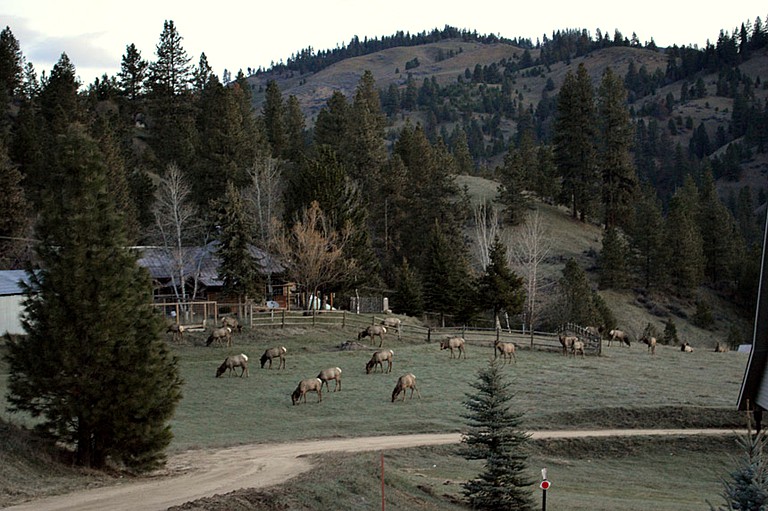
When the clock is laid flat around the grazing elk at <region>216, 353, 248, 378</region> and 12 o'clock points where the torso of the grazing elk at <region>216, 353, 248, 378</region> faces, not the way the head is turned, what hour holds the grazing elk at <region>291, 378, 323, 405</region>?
the grazing elk at <region>291, 378, 323, 405</region> is roughly at 8 o'clock from the grazing elk at <region>216, 353, 248, 378</region>.

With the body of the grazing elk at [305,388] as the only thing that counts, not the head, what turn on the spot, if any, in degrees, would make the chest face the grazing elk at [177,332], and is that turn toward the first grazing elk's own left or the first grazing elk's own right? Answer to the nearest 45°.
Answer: approximately 45° to the first grazing elk's own right

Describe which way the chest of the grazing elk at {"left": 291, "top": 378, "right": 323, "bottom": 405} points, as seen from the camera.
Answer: to the viewer's left

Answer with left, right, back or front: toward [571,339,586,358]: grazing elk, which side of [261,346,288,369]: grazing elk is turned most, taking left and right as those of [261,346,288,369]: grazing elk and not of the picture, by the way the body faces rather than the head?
back

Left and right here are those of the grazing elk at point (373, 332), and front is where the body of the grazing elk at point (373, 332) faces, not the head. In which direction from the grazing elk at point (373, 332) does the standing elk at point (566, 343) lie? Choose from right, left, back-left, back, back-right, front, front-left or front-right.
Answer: back

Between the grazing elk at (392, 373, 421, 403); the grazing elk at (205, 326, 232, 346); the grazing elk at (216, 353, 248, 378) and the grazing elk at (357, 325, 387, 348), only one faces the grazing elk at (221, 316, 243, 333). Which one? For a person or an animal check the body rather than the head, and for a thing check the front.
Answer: the grazing elk at (357, 325, 387, 348)

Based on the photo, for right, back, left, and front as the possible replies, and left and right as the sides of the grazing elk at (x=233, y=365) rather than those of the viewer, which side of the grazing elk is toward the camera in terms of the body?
left

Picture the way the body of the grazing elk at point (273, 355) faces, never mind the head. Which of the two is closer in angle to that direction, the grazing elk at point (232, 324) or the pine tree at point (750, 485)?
the grazing elk

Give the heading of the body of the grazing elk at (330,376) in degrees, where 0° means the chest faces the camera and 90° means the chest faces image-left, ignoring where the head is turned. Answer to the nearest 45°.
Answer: approximately 90°

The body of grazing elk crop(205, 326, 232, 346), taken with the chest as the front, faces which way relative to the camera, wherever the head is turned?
to the viewer's left

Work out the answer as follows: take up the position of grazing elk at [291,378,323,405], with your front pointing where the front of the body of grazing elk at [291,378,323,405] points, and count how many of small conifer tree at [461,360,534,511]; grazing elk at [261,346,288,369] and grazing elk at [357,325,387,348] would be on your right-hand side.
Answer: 2

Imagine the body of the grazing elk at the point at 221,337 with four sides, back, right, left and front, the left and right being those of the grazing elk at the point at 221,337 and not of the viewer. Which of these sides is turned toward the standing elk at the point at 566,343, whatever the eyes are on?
back
